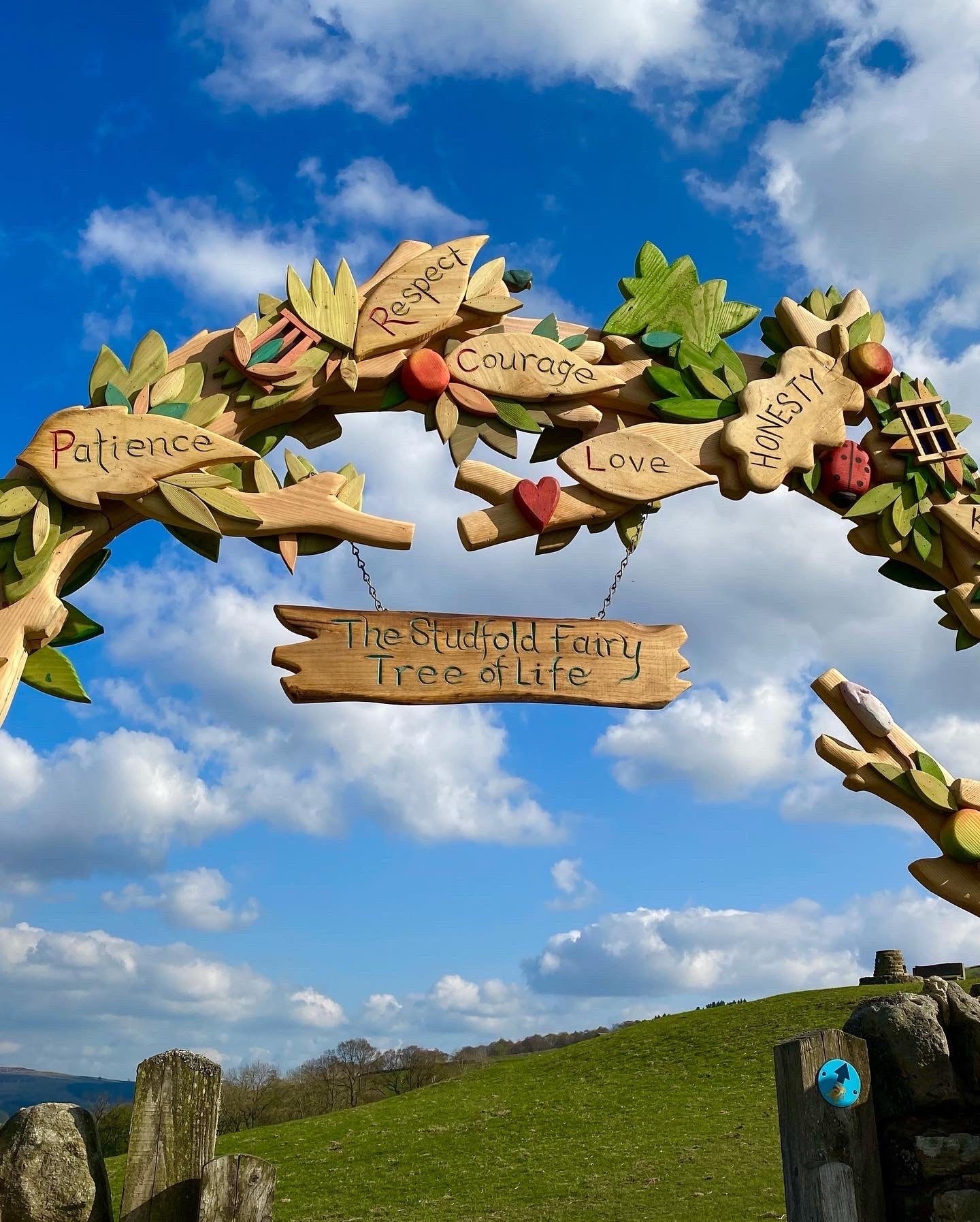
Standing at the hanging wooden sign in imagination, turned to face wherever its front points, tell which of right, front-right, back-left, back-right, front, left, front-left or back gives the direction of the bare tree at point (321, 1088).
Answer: back

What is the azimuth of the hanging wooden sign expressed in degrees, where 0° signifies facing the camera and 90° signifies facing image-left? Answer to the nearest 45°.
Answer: approximately 0°

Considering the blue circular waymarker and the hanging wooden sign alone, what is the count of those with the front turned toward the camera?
2

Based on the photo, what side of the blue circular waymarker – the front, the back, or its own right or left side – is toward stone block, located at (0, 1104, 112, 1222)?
right

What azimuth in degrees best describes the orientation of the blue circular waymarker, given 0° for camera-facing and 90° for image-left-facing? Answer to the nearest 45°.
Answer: approximately 0°
